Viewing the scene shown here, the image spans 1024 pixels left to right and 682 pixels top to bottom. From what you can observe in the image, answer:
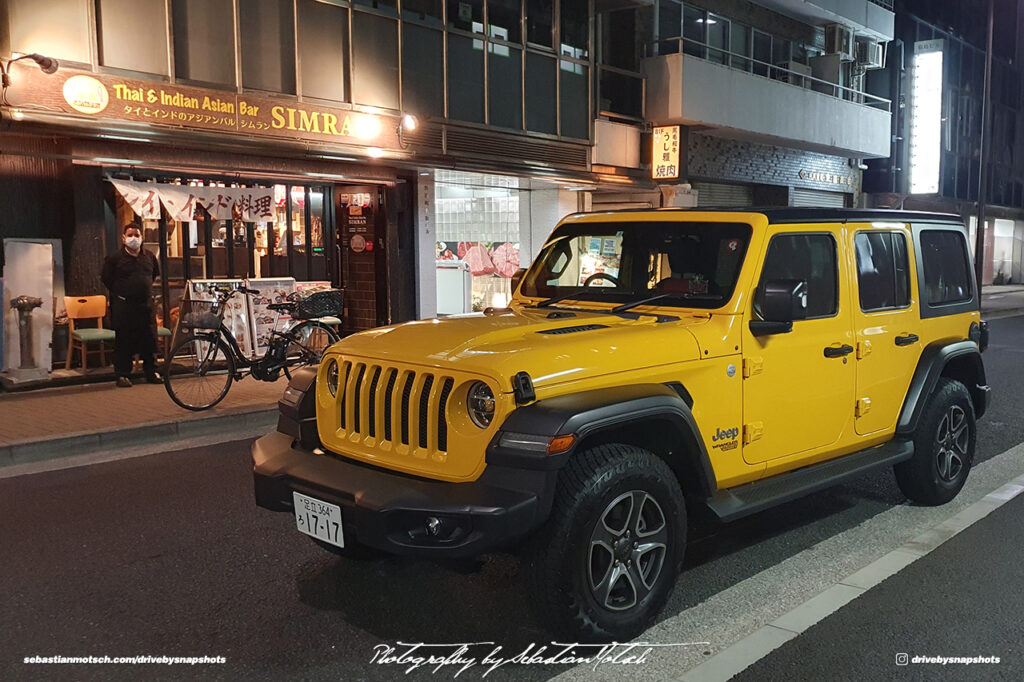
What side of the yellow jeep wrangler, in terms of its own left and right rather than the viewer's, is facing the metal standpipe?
right

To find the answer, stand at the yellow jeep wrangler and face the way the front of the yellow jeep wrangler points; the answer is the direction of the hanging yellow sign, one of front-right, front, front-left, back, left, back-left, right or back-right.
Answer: back-right

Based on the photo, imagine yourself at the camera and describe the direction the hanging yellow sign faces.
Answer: facing the viewer

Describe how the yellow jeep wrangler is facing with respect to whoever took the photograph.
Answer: facing the viewer and to the left of the viewer

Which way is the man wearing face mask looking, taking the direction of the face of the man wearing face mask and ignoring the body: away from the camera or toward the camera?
toward the camera

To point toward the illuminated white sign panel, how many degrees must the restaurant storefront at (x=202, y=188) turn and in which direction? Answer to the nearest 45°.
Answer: approximately 90° to its left

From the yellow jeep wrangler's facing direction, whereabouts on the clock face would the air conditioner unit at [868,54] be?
The air conditioner unit is roughly at 5 o'clock from the yellow jeep wrangler.

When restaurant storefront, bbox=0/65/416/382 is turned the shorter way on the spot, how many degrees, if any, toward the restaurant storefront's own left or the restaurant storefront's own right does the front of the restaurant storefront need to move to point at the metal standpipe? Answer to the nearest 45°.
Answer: approximately 90° to the restaurant storefront's own right

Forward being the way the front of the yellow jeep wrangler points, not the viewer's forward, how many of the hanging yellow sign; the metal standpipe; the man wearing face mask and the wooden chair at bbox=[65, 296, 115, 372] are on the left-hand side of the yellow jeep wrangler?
0

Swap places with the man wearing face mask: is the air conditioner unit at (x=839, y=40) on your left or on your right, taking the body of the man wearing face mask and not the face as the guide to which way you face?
on your left

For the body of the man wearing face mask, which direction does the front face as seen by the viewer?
toward the camera

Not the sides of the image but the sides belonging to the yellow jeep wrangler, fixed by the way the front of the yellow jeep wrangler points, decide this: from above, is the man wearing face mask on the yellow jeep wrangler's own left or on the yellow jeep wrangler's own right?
on the yellow jeep wrangler's own right

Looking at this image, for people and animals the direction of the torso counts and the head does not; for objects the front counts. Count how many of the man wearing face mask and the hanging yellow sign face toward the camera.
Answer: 2
